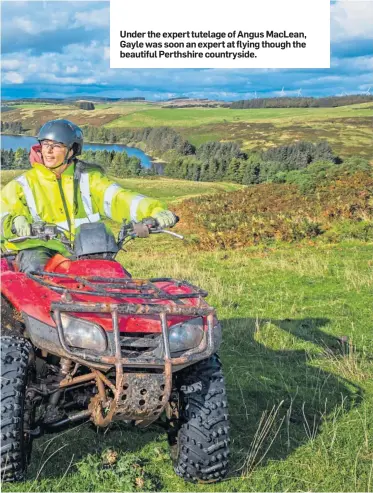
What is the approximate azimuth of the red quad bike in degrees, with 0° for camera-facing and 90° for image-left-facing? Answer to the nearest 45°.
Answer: approximately 315°
